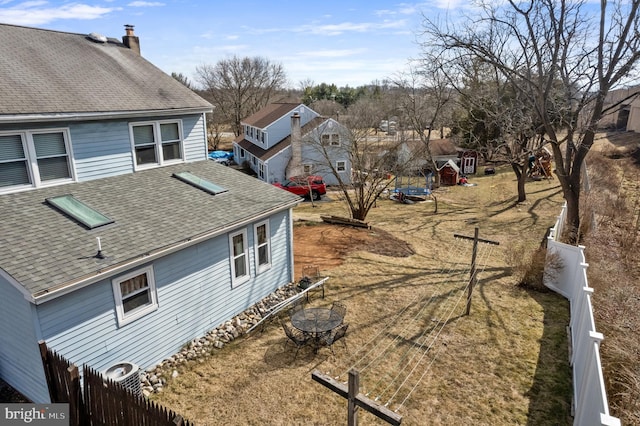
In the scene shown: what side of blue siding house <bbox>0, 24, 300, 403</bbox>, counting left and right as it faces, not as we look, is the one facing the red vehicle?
right

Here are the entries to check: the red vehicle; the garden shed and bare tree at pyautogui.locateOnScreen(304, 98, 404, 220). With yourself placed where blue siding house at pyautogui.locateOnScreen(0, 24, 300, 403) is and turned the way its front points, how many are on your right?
3

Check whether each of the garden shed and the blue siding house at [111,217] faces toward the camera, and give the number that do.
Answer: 1

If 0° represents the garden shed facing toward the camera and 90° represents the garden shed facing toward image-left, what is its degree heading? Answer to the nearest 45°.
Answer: approximately 0°

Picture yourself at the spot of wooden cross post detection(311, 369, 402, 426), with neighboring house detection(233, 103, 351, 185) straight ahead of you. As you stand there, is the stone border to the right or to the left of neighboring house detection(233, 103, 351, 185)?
left

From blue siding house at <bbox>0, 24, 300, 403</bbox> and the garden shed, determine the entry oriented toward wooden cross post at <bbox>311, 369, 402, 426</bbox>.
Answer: the garden shed

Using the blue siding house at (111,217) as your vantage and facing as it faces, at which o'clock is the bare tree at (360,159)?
The bare tree is roughly at 3 o'clock from the blue siding house.

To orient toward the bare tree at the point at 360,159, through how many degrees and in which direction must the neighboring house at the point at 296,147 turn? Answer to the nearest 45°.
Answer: approximately 90° to its left

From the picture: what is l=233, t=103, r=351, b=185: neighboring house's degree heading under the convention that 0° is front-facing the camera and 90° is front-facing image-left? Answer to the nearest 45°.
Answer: approximately 45°
